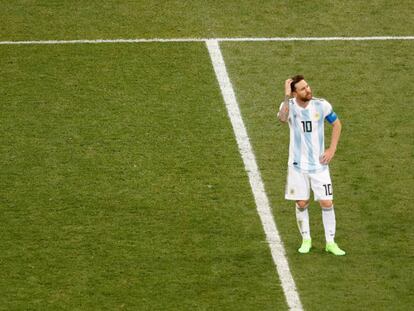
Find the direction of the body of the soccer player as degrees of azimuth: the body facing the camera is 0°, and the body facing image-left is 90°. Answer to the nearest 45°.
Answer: approximately 0°
